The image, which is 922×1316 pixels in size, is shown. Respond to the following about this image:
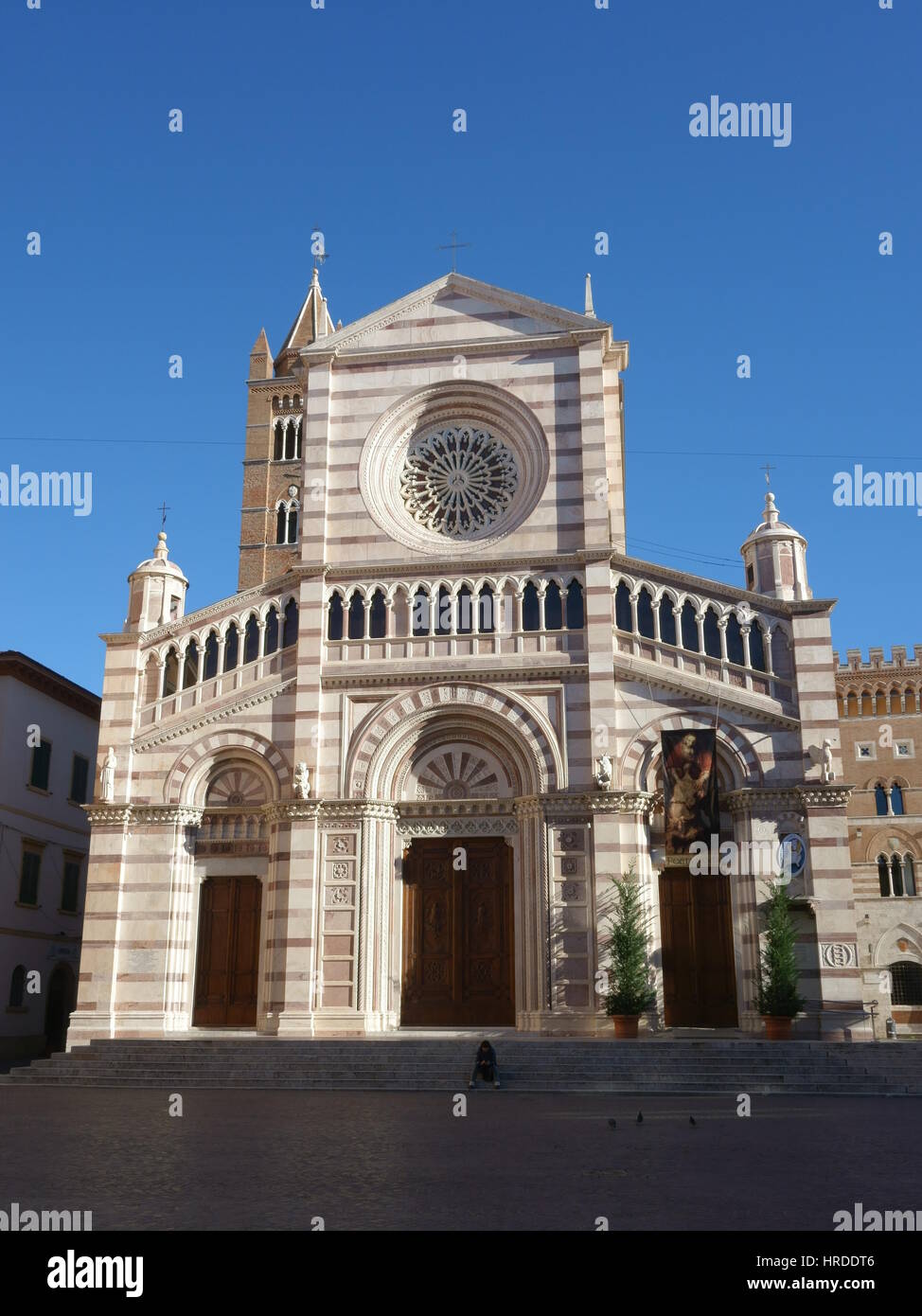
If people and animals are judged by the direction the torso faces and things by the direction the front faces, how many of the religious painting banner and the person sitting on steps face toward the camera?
2

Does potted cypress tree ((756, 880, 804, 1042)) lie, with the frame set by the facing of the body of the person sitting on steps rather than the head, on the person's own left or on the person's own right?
on the person's own left

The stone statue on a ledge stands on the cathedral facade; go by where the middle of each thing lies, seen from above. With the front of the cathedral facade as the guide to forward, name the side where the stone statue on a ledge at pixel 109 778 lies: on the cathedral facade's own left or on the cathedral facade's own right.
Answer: on the cathedral facade's own right

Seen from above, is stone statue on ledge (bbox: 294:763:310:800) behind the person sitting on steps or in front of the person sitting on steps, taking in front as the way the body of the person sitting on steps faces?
behind

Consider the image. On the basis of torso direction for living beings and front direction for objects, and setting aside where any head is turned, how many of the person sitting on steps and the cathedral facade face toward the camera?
2

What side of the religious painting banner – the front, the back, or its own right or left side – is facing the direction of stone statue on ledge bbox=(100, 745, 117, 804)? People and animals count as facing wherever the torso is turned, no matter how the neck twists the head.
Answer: right
